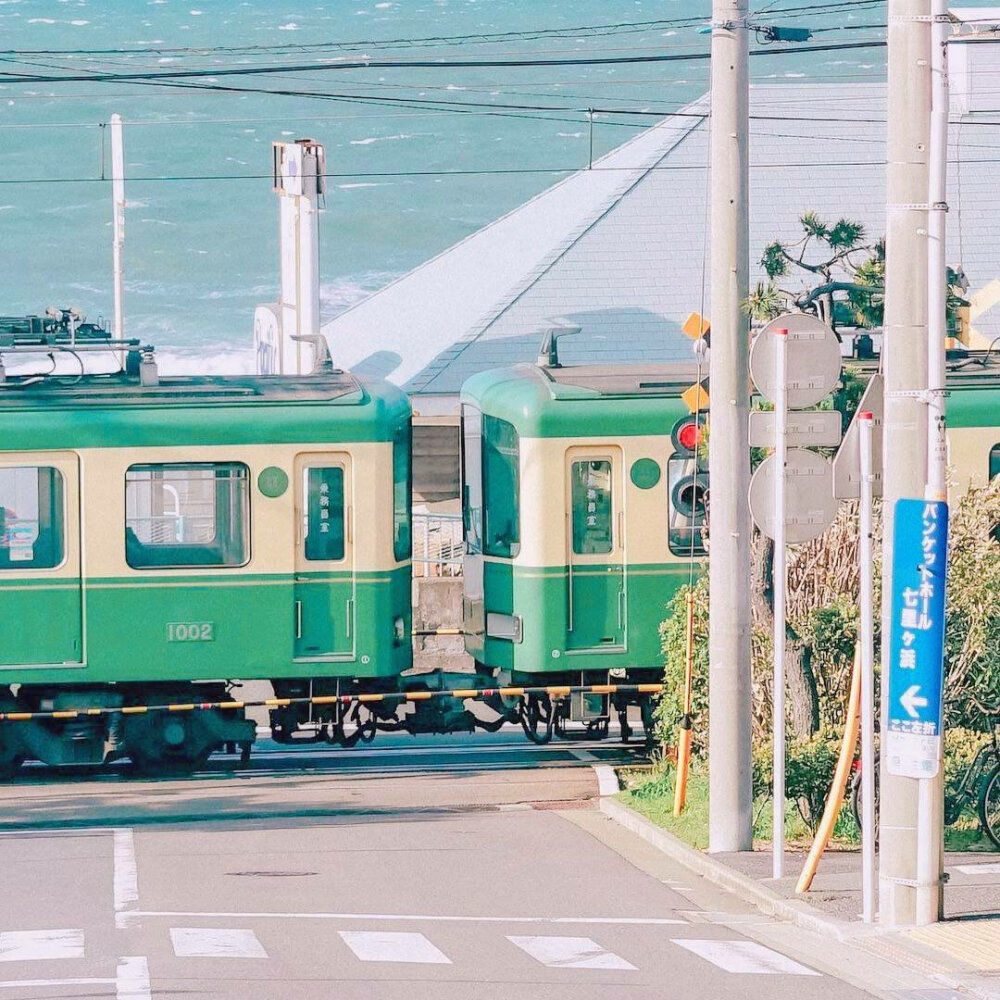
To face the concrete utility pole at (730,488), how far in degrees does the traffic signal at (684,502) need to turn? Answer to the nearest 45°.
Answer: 0° — it already faces it

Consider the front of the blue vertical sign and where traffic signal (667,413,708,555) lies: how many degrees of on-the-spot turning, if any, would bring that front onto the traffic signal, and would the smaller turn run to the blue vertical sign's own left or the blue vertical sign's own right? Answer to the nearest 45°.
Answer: approximately 180°

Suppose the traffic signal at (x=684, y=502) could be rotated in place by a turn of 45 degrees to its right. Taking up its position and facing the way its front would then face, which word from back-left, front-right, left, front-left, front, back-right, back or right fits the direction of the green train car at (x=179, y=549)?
front-right

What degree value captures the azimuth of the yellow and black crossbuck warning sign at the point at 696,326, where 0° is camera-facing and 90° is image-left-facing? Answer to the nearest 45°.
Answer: approximately 0°

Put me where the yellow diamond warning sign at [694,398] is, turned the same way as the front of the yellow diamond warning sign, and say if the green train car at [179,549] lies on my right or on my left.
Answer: on my right
